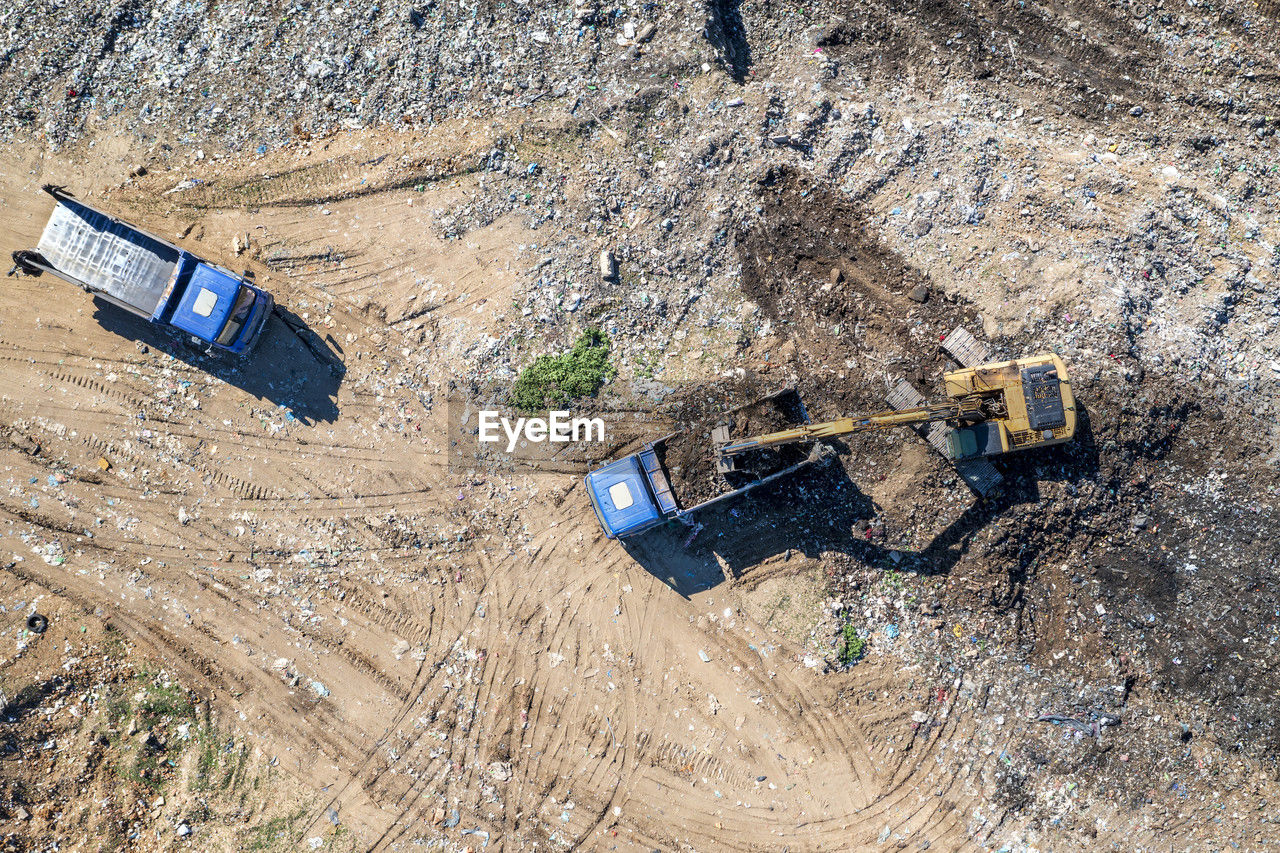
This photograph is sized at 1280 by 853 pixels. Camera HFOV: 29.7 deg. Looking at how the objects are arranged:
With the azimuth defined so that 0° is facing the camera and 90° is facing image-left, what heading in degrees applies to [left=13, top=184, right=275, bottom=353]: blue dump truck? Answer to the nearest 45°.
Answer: approximately 315°

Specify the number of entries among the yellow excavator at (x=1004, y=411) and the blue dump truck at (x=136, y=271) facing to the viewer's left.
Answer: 1

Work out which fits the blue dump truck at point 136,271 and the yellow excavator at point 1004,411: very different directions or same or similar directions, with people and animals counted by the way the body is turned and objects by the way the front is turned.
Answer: very different directions

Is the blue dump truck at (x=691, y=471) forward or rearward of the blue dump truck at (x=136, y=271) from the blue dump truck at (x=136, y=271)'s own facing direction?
forward

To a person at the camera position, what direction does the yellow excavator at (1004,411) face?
facing to the left of the viewer

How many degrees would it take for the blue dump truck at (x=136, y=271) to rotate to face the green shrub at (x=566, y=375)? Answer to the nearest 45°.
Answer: approximately 45° to its left

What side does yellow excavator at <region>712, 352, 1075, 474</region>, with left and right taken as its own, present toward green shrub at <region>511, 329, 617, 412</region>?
front

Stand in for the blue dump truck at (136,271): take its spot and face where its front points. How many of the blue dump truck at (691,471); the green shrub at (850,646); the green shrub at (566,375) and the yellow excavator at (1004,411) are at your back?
0
